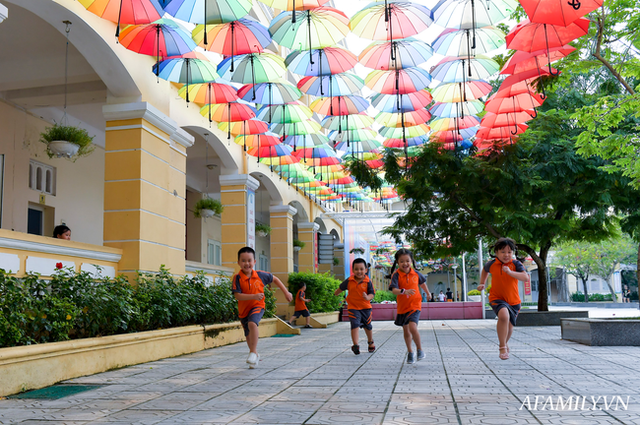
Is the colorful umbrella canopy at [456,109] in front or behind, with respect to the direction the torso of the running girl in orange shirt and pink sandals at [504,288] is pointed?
behind

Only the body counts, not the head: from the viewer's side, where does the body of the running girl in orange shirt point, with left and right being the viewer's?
facing the viewer

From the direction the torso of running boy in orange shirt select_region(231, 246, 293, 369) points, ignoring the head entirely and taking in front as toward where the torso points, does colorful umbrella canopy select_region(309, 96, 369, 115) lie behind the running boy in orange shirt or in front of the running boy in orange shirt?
behind

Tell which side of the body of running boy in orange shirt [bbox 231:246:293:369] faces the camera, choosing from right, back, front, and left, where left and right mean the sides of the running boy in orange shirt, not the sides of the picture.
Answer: front

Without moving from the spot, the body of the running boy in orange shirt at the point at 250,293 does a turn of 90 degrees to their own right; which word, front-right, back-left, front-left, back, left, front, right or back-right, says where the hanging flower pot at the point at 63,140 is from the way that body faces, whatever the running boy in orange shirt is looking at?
front-right

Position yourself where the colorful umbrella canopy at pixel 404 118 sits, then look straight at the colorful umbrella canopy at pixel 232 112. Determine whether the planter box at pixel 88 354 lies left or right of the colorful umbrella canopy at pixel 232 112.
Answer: left

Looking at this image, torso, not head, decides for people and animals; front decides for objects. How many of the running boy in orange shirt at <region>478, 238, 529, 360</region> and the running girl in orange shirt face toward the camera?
2

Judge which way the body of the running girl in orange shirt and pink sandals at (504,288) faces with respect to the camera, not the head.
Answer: toward the camera

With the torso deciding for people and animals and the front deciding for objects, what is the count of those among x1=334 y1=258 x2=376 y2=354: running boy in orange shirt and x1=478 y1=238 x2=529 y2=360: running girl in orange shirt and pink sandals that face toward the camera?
2

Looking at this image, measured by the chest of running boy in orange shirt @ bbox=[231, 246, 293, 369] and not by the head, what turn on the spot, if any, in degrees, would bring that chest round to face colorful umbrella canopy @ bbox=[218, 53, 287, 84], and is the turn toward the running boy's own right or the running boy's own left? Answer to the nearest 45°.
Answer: approximately 180°

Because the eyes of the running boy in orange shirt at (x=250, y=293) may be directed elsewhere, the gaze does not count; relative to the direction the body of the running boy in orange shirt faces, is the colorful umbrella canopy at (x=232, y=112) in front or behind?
behind

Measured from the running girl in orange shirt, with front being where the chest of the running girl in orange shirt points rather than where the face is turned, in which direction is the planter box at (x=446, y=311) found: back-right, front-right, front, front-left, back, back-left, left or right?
back
